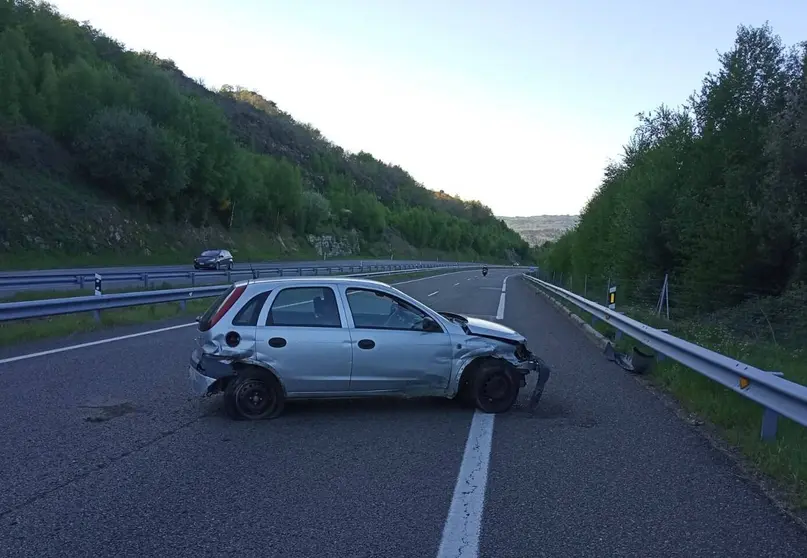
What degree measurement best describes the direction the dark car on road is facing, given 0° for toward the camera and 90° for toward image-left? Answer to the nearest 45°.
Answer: approximately 45°

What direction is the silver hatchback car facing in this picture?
to the viewer's right

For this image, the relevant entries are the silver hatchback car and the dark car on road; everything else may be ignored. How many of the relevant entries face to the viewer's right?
1

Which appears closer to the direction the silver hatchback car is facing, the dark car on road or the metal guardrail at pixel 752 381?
the metal guardrail

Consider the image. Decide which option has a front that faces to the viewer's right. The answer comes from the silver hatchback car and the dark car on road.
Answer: the silver hatchback car

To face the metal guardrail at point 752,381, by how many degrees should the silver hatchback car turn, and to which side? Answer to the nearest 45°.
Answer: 0° — it already faces it

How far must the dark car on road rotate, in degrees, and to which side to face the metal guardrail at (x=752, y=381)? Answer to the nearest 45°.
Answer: approximately 45° to its left

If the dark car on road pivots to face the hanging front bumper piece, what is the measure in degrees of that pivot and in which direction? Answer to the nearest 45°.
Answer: approximately 45° to its left

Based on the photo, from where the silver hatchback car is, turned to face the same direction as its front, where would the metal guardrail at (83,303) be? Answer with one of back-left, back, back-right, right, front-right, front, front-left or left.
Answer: back-left
